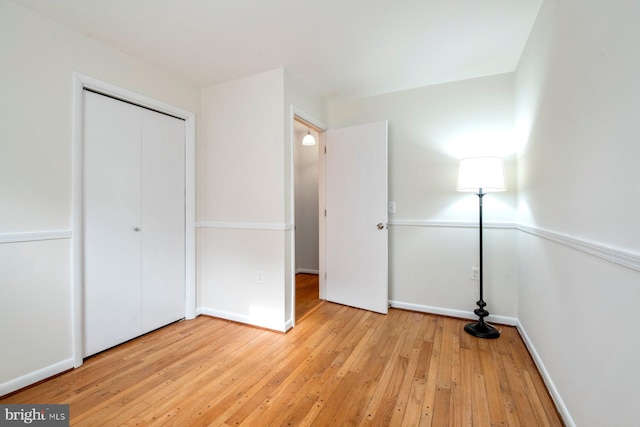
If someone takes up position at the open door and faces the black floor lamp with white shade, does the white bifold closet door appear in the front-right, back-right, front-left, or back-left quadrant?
back-right

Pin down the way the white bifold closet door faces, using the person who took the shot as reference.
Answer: facing the viewer and to the right of the viewer

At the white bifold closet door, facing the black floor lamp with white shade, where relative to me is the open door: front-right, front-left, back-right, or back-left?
front-left

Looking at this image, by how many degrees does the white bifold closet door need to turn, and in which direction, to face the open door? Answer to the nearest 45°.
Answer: approximately 45° to its left

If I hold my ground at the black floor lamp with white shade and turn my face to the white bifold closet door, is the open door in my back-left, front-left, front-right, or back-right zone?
front-right

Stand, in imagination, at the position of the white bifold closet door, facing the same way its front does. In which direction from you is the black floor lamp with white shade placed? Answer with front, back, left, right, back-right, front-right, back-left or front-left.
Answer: front

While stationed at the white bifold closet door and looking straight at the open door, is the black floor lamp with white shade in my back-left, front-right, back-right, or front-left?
front-right
